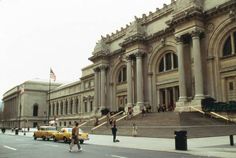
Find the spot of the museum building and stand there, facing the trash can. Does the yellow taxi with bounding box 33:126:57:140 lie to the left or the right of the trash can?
right

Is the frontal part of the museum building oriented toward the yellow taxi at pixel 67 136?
yes

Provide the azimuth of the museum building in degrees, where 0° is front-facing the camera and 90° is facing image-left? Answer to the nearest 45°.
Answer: approximately 45°

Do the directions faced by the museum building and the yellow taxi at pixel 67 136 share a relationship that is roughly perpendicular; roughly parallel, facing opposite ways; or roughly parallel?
roughly perpendicular
